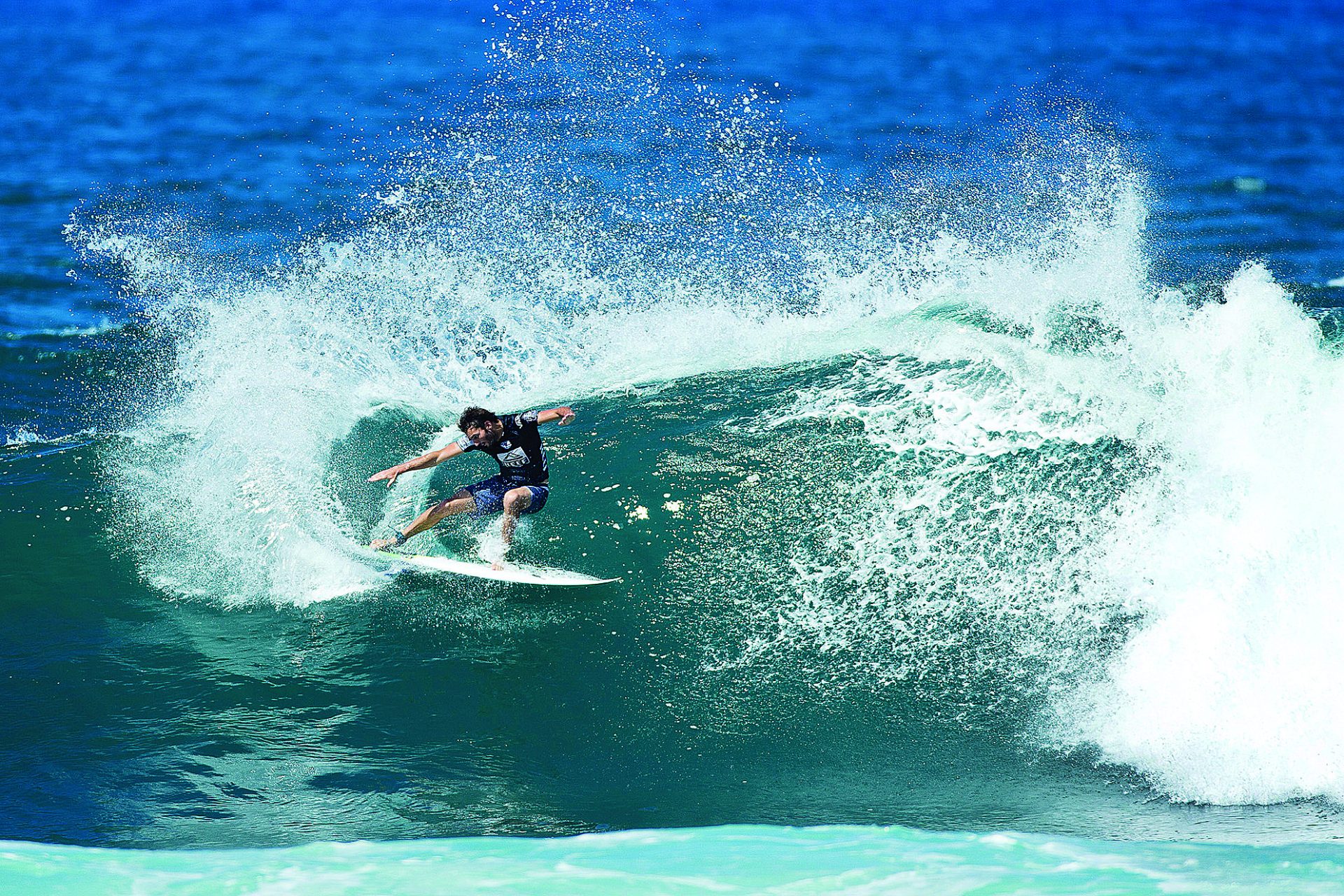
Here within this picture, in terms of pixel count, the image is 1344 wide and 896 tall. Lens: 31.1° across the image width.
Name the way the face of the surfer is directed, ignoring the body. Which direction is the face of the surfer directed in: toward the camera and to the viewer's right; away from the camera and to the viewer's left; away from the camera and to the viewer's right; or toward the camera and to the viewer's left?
toward the camera and to the viewer's left

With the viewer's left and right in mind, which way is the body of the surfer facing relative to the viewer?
facing the viewer and to the left of the viewer

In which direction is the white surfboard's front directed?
to the viewer's right
